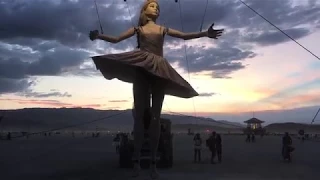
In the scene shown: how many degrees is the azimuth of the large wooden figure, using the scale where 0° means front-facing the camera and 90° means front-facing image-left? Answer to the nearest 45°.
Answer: approximately 0°
